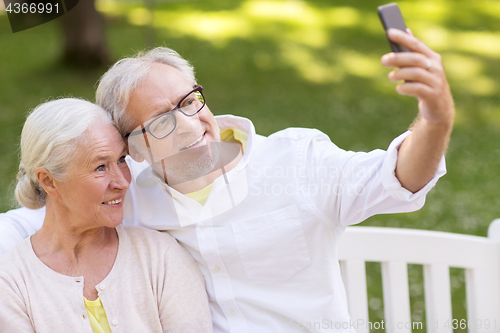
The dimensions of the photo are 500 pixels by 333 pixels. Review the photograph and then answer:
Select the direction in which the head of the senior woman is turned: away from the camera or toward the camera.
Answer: toward the camera

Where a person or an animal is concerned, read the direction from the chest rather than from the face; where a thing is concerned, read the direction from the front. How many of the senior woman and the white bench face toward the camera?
2

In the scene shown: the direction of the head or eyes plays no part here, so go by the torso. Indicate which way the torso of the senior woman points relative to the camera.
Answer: toward the camera

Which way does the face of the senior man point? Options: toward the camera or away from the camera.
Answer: toward the camera

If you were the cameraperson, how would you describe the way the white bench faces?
facing the viewer
